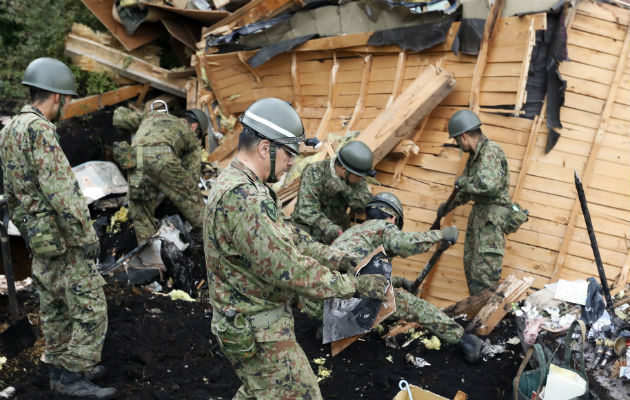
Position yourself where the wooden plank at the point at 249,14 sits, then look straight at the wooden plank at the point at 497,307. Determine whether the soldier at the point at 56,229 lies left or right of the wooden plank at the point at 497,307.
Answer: right

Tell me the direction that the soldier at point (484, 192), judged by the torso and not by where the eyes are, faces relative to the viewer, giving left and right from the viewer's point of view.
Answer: facing to the left of the viewer

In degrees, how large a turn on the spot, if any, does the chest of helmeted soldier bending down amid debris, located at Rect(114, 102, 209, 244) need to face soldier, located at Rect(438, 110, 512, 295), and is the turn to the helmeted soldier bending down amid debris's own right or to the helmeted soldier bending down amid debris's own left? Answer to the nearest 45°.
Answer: approximately 90° to the helmeted soldier bending down amid debris's own right

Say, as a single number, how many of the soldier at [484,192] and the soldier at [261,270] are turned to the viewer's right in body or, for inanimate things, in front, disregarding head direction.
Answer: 1

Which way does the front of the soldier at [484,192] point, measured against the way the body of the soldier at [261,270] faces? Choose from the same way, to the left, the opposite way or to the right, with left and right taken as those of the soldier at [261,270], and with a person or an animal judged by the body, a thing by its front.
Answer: the opposite way

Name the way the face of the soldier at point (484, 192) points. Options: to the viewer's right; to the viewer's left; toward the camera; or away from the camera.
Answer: to the viewer's left

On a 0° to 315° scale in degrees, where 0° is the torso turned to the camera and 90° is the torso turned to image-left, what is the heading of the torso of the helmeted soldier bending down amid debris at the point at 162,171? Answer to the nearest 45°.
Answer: approximately 225°

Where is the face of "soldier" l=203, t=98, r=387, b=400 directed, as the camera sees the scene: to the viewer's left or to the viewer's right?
to the viewer's right

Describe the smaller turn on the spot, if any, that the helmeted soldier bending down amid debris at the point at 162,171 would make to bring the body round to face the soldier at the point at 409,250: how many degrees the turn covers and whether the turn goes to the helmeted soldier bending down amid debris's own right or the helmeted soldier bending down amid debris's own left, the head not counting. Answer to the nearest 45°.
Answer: approximately 90° to the helmeted soldier bending down amid debris's own right

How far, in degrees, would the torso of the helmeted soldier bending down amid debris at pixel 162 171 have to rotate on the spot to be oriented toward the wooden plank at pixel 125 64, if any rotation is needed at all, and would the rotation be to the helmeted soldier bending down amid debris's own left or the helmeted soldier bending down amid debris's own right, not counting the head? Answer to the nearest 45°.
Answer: approximately 45° to the helmeted soldier bending down amid debris's own left

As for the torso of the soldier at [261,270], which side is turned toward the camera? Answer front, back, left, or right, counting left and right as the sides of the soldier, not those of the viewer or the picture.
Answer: right
